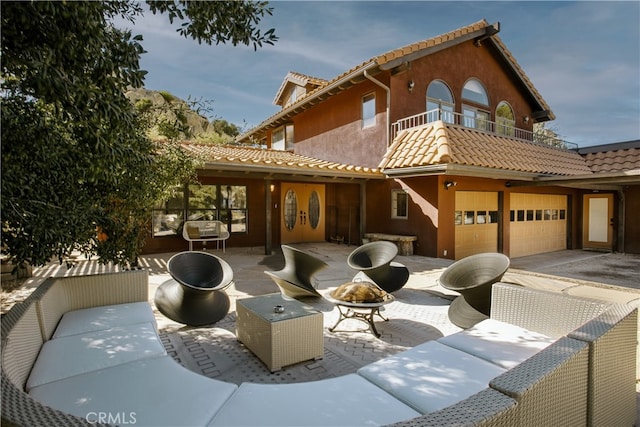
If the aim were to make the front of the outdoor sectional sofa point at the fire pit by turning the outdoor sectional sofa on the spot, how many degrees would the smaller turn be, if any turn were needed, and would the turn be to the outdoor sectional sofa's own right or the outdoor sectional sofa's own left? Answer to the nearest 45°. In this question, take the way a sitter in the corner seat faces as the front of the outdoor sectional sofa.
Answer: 0° — it already faces it

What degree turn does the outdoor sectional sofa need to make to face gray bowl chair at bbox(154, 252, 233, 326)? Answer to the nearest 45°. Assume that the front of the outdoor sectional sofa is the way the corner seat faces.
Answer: approximately 45° to its left

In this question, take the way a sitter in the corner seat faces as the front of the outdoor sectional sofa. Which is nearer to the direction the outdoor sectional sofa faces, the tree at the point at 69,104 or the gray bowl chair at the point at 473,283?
the gray bowl chair

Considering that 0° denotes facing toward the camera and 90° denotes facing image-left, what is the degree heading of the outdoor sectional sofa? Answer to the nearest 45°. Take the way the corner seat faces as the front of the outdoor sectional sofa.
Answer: approximately 180°

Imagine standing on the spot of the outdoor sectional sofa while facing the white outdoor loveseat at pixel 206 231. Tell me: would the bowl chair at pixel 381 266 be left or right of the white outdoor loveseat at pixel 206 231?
right

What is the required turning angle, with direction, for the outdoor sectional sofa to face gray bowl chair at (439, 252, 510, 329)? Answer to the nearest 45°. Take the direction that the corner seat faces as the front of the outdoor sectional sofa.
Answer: approximately 45° to its right
